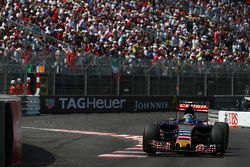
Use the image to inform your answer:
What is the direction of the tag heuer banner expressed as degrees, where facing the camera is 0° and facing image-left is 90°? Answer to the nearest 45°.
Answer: approximately 0°

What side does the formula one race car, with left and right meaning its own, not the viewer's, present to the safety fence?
back

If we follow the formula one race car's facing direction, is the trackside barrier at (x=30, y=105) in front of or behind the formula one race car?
behind

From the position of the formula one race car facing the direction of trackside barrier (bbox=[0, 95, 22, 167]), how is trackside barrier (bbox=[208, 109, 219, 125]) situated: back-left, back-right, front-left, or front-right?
back-right

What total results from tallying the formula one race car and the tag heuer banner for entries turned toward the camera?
2
